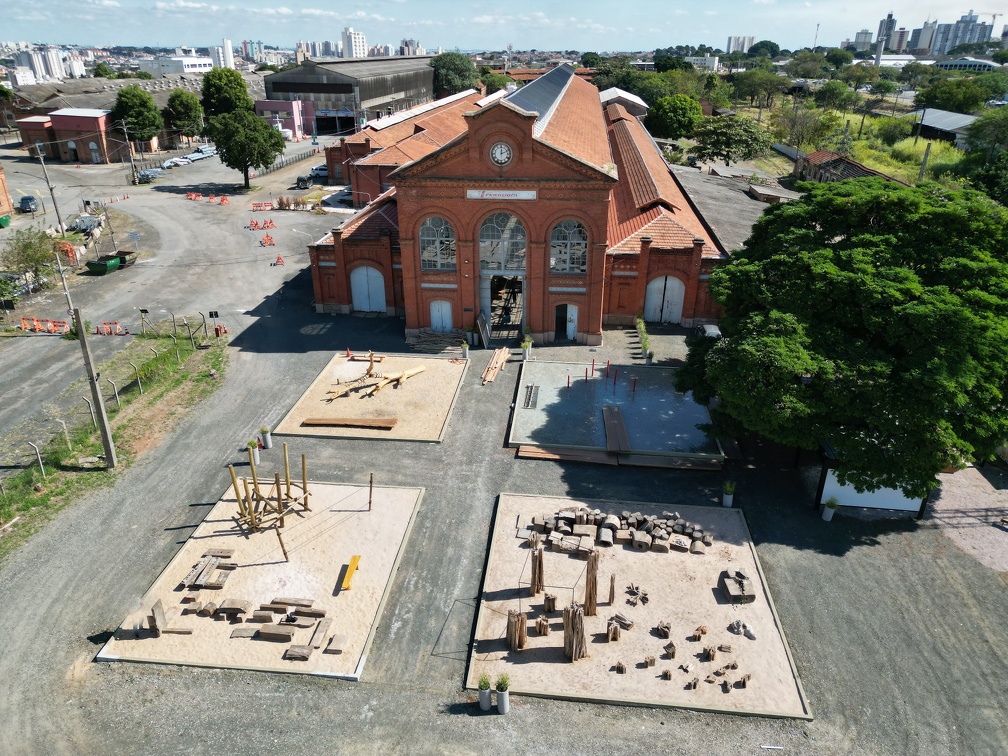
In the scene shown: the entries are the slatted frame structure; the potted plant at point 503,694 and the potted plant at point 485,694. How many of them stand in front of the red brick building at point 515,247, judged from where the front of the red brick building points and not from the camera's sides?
3

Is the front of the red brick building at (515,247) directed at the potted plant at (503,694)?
yes

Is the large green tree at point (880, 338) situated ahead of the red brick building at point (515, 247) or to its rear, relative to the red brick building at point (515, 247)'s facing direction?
ahead

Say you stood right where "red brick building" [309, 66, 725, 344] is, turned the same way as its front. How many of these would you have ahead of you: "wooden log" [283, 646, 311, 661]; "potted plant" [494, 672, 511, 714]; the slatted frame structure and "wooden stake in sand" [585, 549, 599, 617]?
4

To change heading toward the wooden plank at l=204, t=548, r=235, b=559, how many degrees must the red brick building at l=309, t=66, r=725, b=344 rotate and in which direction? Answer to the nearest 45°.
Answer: approximately 45° to its right

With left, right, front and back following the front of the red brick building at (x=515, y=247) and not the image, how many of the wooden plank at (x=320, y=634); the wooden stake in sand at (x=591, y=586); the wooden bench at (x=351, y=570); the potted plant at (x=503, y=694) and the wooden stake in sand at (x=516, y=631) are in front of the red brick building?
5

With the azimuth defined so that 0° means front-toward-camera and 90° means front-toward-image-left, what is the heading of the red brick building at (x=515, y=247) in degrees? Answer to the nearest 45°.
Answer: approximately 0°

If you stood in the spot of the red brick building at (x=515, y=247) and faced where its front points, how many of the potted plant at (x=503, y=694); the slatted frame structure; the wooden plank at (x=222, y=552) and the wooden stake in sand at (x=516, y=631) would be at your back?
0

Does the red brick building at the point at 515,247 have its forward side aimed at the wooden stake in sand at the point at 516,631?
yes

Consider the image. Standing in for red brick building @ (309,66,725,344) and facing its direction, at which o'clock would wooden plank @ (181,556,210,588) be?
The wooden plank is roughly at 1 o'clock from the red brick building.

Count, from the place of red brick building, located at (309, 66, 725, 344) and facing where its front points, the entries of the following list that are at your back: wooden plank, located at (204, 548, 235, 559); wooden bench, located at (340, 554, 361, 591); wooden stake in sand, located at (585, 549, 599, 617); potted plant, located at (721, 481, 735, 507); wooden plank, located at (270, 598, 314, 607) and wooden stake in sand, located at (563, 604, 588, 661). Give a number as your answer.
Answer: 0

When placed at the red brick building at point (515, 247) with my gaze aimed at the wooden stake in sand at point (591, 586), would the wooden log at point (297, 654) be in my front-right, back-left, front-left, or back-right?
front-right

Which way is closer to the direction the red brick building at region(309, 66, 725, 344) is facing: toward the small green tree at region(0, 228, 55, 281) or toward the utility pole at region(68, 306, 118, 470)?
the utility pole

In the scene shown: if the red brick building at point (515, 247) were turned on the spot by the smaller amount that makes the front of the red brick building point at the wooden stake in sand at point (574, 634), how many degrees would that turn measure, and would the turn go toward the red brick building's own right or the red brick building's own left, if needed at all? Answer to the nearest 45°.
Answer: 0° — it already faces it

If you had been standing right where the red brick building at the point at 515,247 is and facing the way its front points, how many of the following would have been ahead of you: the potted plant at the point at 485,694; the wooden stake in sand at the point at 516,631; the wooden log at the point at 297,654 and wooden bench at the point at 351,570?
4

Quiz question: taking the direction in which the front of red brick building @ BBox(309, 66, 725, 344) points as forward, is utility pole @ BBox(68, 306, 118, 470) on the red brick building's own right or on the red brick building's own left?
on the red brick building's own right

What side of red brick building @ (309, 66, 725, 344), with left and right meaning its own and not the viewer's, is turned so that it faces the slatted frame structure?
front

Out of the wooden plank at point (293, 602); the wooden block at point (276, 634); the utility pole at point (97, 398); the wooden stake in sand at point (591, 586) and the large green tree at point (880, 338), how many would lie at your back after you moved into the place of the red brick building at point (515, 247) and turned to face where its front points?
0

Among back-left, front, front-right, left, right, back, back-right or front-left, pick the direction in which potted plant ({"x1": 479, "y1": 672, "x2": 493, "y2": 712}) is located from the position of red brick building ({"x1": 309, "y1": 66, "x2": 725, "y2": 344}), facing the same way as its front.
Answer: front

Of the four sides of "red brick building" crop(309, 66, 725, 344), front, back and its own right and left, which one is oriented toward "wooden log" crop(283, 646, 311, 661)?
front
